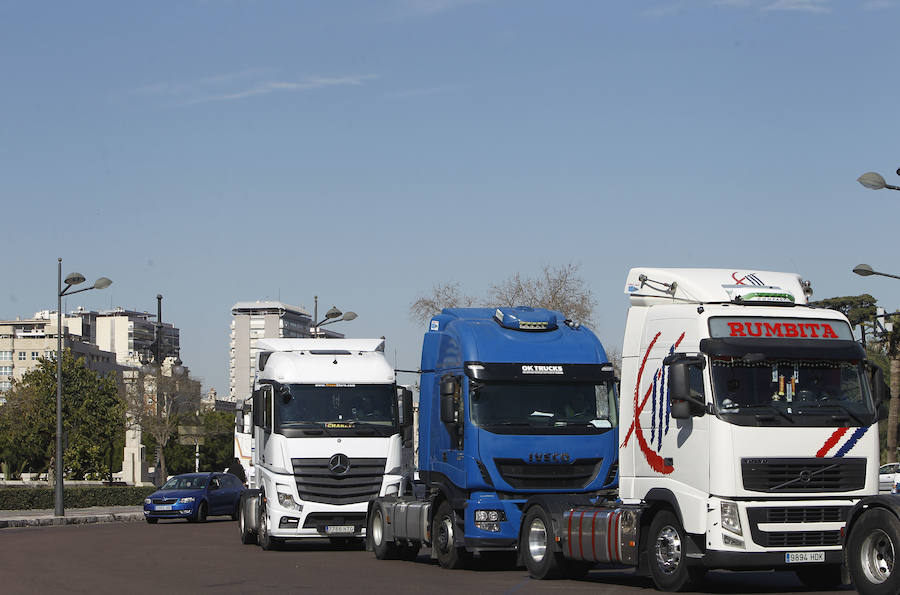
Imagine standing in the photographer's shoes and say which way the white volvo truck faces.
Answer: facing the viewer and to the right of the viewer

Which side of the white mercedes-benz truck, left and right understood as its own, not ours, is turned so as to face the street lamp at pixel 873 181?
left

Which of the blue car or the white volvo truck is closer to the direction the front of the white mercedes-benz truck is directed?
the white volvo truck

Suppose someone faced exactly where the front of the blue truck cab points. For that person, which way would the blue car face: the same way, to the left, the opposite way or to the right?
to the right

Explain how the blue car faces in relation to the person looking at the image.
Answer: facing the viewer and to the left of the viewer

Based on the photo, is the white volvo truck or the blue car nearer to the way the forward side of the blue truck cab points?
the white volvo truck

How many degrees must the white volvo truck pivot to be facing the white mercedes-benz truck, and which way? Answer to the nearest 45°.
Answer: approximately 180°

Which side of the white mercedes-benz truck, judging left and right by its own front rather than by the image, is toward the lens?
front

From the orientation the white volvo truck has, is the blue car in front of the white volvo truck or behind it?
behind

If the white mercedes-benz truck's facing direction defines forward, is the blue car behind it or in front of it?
behind

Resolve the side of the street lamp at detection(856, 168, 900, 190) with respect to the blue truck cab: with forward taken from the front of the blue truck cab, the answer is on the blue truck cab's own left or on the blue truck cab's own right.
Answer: on the blue truck cab's own left
